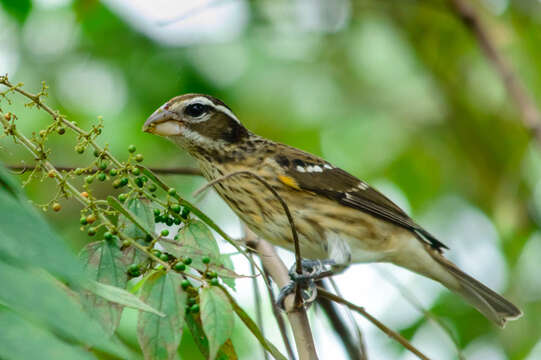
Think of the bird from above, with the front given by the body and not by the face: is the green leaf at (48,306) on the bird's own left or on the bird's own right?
on the bird's own left

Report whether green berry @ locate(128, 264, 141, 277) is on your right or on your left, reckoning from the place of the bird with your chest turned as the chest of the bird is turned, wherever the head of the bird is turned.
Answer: on your left

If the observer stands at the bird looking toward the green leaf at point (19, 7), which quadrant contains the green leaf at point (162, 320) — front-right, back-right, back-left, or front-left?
front-left

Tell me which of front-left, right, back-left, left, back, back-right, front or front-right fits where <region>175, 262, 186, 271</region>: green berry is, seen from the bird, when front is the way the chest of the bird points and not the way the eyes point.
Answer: front

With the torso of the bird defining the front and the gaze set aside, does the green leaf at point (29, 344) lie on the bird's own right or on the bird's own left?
on the bird's own left

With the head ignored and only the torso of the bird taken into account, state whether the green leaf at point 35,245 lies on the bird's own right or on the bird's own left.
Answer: on the bird's own left

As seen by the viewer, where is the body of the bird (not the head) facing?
to the viewer's left
